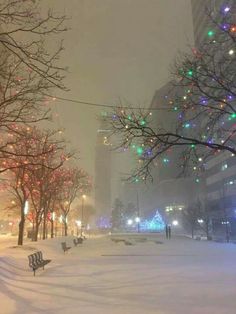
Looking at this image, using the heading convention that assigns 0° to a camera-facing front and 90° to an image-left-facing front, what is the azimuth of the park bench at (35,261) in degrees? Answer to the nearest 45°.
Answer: approximately 315°
